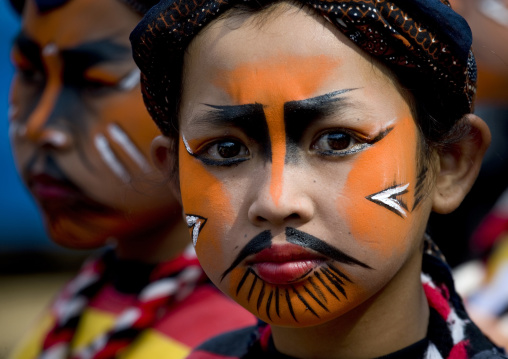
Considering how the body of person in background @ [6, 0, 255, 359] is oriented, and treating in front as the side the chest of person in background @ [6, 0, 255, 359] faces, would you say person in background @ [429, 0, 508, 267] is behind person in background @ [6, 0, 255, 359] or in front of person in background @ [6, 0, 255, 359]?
behind

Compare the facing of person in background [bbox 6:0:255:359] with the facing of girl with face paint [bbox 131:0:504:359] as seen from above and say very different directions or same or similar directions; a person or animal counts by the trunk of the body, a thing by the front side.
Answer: same or similar directions

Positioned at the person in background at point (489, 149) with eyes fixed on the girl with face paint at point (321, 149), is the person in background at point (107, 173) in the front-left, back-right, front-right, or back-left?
front-right

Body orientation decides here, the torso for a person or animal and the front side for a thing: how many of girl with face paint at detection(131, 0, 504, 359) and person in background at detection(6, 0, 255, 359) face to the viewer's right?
0

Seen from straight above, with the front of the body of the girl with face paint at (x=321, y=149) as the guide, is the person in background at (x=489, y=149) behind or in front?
behind

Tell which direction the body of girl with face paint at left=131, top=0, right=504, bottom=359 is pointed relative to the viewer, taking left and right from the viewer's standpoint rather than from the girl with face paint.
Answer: facing the viewer

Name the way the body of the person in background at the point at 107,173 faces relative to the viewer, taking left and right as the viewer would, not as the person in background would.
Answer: facing the viewer and to the left of the viewer

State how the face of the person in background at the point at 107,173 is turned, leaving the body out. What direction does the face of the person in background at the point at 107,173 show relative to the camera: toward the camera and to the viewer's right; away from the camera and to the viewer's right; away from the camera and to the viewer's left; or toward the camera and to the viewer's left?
toward the camera and to the viewer's left
